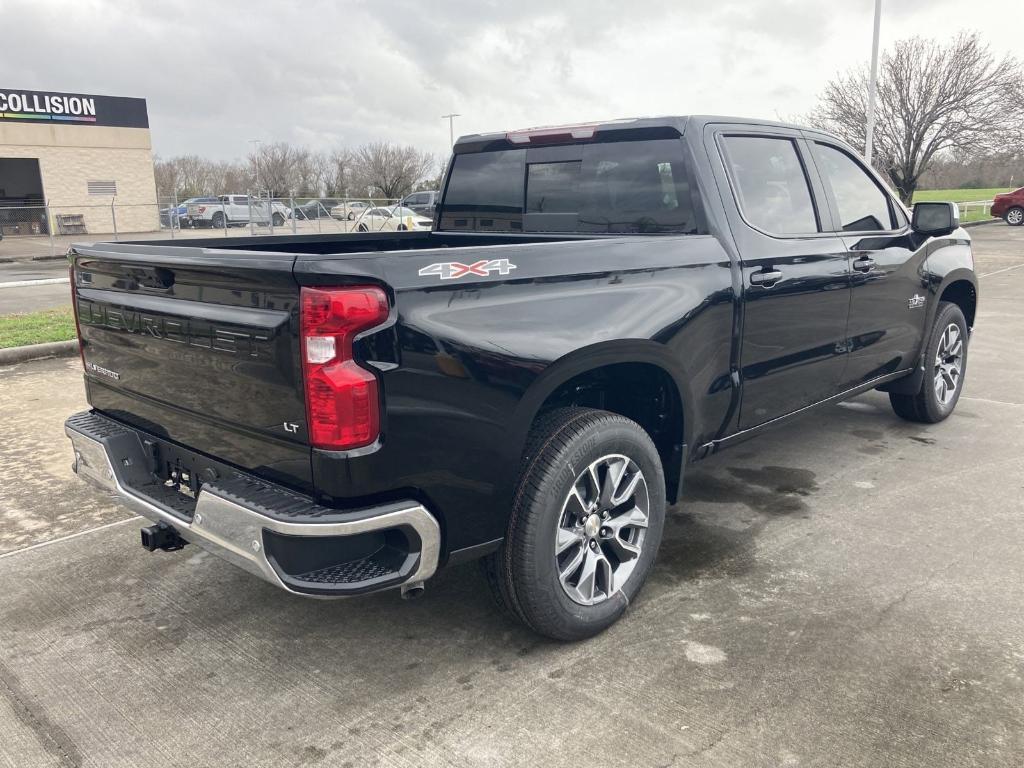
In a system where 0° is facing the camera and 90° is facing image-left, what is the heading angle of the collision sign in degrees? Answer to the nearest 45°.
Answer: approximately 0°

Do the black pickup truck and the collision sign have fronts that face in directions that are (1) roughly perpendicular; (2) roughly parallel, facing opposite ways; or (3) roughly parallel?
roughly perpendicular

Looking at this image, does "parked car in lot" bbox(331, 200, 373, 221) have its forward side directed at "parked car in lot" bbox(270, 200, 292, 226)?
yes

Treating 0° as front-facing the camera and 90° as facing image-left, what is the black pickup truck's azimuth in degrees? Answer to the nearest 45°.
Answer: approximately 225°

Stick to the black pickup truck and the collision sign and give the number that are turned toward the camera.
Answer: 1

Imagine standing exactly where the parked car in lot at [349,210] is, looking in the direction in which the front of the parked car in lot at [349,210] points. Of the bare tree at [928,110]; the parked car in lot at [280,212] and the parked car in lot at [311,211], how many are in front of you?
2

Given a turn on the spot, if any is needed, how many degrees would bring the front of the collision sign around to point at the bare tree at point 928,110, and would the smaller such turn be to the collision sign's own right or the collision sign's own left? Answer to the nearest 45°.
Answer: approximately 45° to the collision sign's own left

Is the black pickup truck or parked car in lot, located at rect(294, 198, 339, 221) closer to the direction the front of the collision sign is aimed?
the black pickup truck
